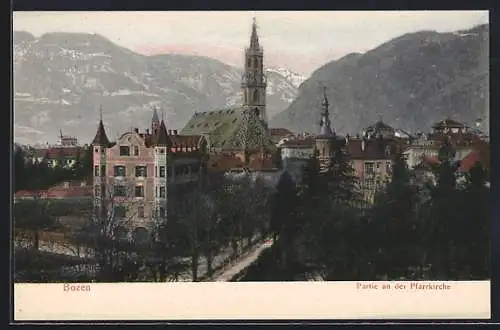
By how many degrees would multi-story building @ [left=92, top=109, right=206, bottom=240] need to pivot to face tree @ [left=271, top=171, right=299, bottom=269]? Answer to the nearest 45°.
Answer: approximately 90° to its left

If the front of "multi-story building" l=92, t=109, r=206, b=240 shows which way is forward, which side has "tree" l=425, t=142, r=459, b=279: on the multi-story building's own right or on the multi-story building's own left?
on the multi-story building's own left

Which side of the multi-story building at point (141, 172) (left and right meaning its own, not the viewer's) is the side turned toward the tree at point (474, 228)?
left

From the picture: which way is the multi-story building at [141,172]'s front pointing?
toward the camera

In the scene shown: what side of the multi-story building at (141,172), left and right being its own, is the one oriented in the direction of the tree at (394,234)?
left

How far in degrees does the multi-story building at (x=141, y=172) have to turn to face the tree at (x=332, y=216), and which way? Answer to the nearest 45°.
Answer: approximately 90° to its left

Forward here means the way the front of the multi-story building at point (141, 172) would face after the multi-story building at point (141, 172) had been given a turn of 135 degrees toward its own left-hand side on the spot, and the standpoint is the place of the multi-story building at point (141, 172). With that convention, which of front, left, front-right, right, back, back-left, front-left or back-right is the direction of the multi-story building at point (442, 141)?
front-right
